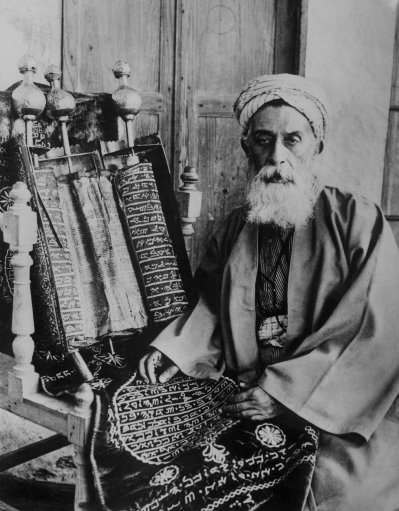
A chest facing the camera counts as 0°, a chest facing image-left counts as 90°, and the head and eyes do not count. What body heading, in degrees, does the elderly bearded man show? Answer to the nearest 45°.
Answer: approximately 45°

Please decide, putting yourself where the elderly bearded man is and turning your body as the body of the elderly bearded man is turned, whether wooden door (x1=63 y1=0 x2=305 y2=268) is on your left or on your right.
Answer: on your right
